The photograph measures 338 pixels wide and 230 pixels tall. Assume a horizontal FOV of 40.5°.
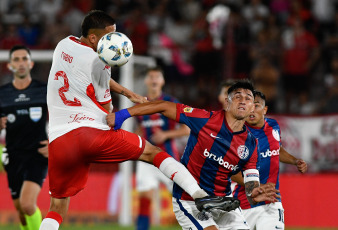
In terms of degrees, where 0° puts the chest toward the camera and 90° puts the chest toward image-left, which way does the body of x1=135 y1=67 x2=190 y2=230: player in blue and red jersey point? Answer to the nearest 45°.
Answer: approximately 0°

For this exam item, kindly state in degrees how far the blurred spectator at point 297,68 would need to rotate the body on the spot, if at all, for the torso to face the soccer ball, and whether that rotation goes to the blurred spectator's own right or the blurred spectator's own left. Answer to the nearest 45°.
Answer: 0° — they already face it

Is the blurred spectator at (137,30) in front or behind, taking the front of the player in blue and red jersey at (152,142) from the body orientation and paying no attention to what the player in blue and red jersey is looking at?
behind

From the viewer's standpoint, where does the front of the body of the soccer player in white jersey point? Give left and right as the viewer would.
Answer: facing away from the viewer and to the right of the viewer
